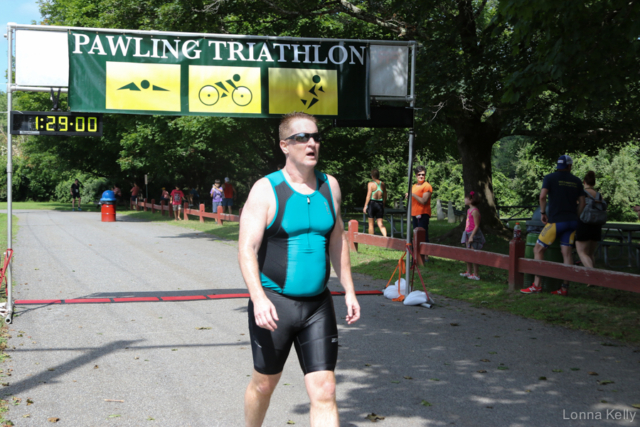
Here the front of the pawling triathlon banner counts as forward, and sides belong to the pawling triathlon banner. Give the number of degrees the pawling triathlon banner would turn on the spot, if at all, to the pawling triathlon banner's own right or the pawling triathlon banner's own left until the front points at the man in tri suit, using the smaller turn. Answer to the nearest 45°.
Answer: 0° — it already faces them

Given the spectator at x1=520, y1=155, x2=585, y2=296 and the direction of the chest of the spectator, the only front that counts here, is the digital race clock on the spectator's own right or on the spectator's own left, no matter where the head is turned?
on the spectator's own left

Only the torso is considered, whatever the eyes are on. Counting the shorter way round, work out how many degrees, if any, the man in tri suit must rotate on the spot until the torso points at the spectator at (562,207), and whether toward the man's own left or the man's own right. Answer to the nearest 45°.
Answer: approximately 90° to the man's own left

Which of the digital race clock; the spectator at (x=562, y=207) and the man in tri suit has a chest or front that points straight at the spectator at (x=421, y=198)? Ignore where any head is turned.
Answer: the spectator at (x=562, y=207)

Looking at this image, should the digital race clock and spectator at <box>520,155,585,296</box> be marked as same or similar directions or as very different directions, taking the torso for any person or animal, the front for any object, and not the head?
very different directions

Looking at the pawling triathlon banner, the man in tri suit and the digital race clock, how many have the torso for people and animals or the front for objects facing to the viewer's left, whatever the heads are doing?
0

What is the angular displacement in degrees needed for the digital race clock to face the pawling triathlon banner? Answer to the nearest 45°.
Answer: approximately 90° to its left

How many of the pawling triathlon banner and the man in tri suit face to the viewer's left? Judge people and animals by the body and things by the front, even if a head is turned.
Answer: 0

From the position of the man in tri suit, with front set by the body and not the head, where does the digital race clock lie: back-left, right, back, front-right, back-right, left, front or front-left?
back

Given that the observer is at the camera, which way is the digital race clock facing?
facing the viewer

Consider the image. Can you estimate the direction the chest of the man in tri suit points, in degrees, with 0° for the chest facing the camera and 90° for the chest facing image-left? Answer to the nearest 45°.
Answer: approximately 315°
